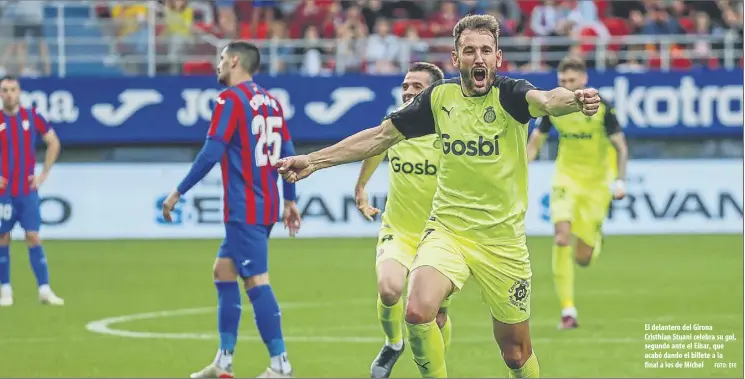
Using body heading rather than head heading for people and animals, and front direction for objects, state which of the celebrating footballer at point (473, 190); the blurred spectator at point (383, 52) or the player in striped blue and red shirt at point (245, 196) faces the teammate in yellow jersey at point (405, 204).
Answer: the blurred spectator

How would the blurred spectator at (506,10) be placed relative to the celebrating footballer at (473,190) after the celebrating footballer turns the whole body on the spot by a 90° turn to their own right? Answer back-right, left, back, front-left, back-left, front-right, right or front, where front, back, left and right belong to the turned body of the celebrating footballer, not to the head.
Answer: right

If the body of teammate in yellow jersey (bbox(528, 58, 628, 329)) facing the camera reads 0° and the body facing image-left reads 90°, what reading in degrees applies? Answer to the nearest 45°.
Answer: approximately 0°

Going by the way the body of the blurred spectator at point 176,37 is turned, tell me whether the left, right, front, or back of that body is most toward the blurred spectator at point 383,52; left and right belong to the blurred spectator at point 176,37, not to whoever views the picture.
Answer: left

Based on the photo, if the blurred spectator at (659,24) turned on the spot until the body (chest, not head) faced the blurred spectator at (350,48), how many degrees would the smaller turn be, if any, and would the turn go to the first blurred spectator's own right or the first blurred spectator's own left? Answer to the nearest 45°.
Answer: approximately 45° to the first blurred spectator's own right

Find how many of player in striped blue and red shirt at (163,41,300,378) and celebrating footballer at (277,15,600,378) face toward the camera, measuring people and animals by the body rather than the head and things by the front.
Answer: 1

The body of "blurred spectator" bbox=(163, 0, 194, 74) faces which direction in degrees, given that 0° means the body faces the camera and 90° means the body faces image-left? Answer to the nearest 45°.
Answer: approximately 0°

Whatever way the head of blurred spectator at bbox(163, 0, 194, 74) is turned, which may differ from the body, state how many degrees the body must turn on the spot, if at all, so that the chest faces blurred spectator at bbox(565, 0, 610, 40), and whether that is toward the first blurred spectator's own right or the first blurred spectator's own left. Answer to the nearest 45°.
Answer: approximately 90° to the first blurred spectator's own left

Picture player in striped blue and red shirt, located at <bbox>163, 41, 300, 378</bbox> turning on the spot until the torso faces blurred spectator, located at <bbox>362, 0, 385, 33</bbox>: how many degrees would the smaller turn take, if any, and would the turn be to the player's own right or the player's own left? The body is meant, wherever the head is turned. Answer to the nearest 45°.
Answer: approximately 45° to the player's own right
